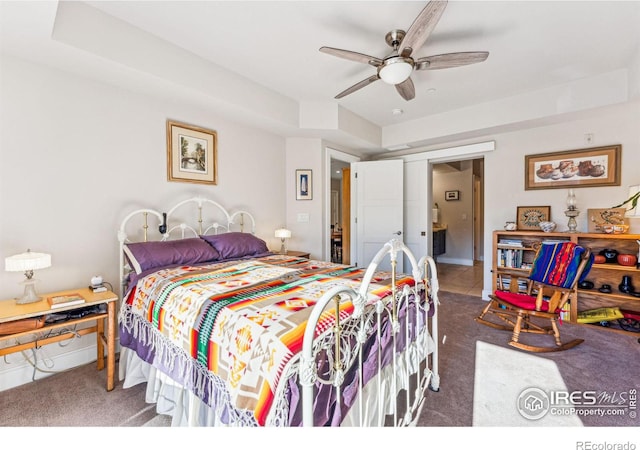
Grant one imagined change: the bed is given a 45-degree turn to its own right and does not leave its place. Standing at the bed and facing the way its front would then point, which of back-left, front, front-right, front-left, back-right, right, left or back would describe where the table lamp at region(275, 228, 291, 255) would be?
back

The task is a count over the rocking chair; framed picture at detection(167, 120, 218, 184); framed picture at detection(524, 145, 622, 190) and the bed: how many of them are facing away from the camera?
0

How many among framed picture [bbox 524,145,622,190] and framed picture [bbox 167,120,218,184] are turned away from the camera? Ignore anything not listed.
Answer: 0

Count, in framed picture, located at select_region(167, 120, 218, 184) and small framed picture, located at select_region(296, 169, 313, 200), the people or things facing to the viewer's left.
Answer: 0

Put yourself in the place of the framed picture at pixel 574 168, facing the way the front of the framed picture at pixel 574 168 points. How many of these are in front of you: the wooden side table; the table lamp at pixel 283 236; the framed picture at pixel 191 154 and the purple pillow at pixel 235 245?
4

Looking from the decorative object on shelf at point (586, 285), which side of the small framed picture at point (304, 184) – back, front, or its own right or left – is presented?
left

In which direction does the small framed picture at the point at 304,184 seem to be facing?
toward the camera

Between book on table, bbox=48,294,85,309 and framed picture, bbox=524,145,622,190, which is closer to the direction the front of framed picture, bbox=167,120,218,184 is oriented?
the framed picture

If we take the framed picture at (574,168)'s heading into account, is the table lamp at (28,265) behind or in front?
in front

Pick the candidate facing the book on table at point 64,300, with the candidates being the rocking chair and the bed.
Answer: the rocking chair

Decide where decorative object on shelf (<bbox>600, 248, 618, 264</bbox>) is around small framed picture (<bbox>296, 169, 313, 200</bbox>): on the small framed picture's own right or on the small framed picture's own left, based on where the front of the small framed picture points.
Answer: on the small framed picture's own left

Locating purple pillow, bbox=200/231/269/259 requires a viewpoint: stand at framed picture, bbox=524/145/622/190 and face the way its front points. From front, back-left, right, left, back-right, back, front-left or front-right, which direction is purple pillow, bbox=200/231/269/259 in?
front

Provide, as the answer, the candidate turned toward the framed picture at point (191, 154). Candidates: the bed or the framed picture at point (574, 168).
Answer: the framed picture at point (574, 168)

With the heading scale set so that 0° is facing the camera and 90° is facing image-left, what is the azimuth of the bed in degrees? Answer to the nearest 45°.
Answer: approximately 315°

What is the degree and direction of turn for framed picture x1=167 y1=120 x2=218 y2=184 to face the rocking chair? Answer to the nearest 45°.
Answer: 0° — it already faces it

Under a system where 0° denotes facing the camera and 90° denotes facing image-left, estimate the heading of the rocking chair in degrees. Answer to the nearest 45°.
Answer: approximately 45°
